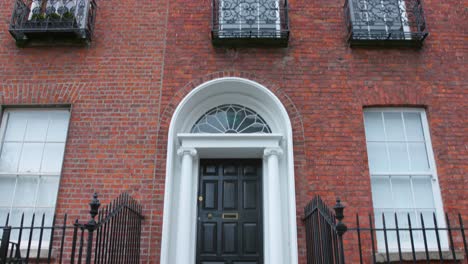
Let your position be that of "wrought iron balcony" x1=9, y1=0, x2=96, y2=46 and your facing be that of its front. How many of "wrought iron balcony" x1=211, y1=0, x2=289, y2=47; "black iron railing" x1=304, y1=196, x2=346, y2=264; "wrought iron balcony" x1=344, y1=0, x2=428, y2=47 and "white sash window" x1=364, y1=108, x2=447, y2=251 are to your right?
0

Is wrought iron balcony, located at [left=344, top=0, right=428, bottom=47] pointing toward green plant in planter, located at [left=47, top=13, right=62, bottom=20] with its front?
no

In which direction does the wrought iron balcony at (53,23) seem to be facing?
toward the camera

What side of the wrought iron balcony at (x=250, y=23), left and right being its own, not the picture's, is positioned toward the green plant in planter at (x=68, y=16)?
right

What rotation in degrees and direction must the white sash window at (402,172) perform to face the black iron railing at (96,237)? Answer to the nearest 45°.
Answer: approximately 45° to its right

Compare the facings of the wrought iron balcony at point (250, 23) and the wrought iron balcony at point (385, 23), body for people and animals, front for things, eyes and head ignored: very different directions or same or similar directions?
same or similar directions

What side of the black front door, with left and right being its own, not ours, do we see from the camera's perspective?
front

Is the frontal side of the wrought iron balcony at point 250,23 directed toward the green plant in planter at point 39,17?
no

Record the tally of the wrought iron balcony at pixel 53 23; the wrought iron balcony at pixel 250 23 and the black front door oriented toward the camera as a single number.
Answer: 3

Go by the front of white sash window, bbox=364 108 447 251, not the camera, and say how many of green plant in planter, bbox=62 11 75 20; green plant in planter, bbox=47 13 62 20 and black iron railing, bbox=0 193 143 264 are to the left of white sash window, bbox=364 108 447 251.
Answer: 0

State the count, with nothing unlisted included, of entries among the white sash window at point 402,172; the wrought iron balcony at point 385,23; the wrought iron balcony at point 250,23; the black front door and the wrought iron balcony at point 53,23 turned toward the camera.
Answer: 5

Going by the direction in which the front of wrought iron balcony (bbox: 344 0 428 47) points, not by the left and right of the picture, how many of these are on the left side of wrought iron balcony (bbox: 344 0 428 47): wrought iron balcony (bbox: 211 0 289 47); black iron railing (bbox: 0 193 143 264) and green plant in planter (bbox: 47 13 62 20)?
0

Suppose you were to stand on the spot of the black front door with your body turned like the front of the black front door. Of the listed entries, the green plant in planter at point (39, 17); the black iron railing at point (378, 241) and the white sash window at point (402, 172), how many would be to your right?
1
